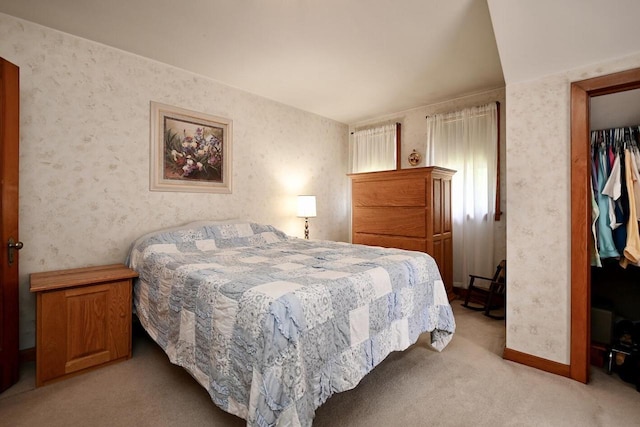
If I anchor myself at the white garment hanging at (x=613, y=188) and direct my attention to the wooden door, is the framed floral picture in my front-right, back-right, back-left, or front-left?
front-right

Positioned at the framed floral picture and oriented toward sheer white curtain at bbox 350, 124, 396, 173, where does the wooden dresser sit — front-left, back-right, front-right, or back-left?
front-right

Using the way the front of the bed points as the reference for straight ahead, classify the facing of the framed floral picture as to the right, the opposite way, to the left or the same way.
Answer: the same way

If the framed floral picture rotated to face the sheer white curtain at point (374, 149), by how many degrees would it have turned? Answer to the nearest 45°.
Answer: approximately 45° to its left

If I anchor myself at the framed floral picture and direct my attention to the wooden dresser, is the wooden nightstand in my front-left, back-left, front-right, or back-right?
back-right

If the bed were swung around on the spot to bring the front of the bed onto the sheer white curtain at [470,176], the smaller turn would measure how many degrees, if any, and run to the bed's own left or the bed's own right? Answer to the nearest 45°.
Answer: approximately 90° to the bed's own left

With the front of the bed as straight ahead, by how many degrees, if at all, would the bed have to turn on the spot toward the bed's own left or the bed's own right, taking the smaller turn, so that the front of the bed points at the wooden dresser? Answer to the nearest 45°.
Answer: approximately 90° to the bed's own left

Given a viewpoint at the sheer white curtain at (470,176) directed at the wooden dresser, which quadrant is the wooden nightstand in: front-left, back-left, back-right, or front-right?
front-left

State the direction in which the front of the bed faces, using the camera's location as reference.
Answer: facing the viewer and to the right of the viewer

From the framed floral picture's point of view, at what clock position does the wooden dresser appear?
The wooden dresser is roughly at 11 o'clock from the framed floral picture.

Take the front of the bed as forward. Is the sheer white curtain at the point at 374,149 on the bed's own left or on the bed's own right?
on the bed's own left

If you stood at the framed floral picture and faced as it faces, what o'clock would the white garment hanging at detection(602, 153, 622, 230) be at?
The white garment hanging is roughly at 12 o'clock from the framed floral picture.

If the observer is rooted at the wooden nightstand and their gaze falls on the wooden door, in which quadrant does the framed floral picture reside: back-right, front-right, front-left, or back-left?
back-right

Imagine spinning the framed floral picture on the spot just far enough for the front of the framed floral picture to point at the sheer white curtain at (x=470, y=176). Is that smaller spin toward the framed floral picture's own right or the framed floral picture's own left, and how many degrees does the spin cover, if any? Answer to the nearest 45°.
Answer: approximately 45° to the framed floral picture's own left

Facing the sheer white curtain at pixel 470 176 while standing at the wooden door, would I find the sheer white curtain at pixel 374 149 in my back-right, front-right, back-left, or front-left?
front-left

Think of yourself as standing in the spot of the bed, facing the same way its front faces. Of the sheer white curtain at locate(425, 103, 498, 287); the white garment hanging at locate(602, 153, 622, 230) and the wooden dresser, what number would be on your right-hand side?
0

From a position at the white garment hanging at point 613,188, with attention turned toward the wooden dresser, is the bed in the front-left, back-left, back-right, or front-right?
front-left
